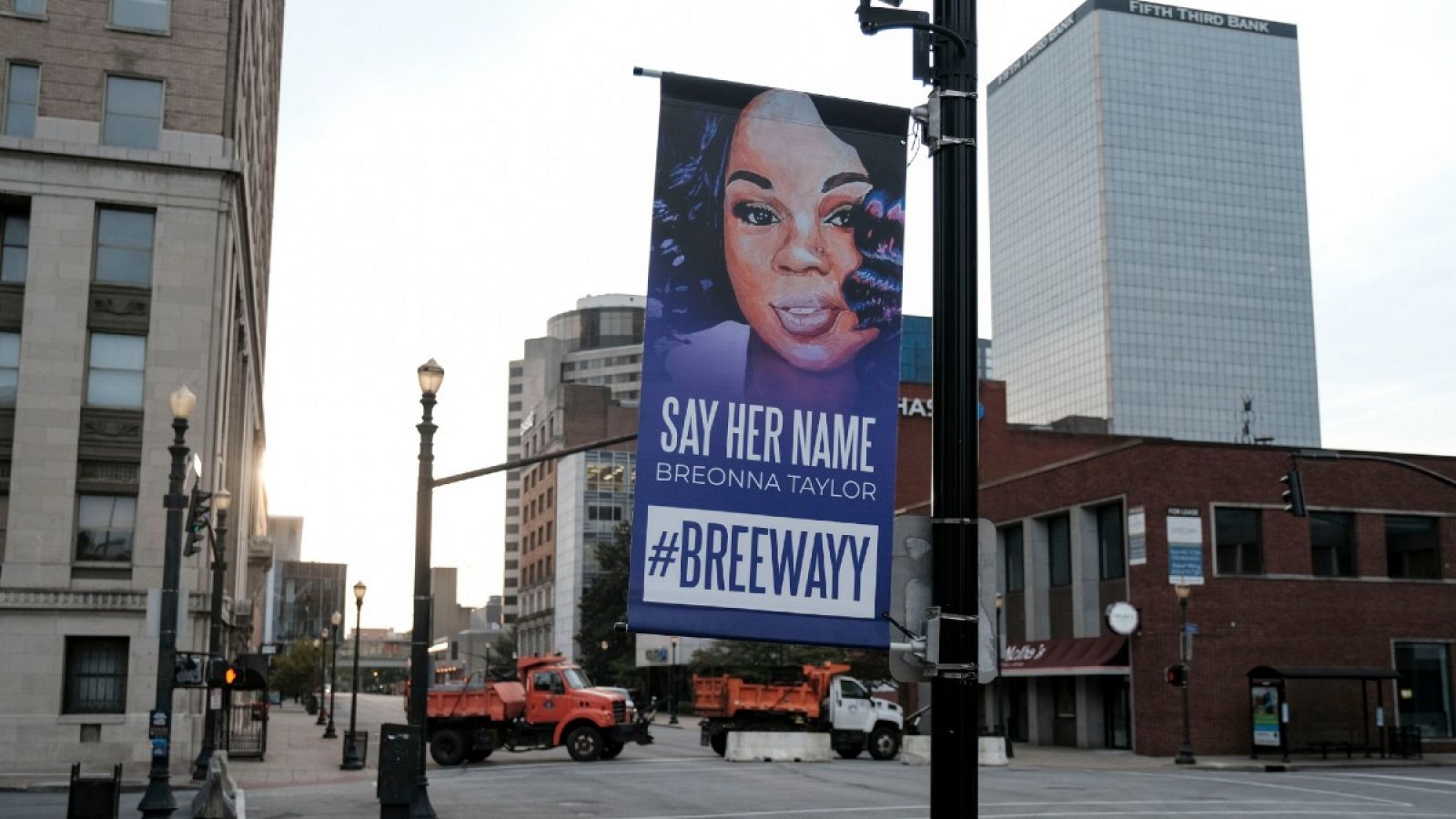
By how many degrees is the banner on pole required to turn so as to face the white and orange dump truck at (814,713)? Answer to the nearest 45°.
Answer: approximately 180°

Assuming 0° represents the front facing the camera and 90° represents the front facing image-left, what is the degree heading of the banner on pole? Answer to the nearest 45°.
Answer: approximately 0°

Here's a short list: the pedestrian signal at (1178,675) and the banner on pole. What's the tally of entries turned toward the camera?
2

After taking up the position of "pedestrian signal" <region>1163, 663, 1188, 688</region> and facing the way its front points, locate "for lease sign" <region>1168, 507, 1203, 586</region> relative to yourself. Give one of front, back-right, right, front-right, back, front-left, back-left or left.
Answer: back

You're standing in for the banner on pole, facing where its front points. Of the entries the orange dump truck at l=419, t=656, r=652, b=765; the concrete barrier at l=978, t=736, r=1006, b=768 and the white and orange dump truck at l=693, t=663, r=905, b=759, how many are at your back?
3

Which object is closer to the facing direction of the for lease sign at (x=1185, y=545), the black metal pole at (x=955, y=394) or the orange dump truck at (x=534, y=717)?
the black metal pole

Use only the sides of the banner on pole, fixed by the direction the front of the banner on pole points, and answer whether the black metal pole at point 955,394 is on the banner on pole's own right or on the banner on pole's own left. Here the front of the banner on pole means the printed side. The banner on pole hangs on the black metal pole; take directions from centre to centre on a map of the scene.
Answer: on the banner on pole's own left

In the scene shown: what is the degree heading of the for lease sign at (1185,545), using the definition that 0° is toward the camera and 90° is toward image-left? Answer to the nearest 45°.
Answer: approximately 0°
